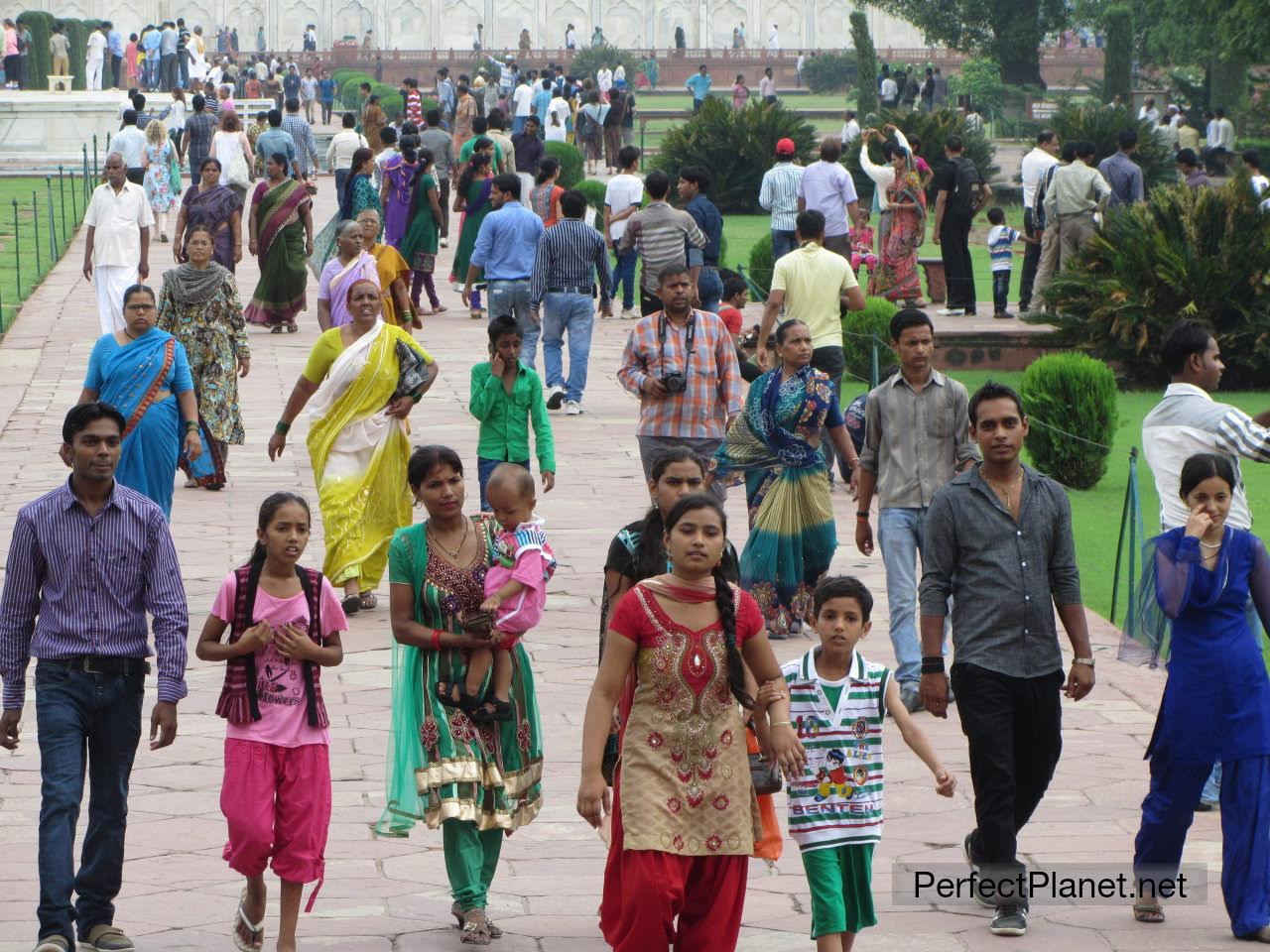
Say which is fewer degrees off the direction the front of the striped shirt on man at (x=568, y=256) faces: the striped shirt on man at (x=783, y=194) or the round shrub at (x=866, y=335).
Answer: the striped shirt on man at (x=783, y=194)

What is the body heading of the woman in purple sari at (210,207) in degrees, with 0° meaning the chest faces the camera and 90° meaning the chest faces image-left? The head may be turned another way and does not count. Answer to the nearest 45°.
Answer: approximately 0°

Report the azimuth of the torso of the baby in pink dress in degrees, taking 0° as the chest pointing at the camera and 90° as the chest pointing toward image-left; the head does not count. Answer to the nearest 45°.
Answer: approximately 45°

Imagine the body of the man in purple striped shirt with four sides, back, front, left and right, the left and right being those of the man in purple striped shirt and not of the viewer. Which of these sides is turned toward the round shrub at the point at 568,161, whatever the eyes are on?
back

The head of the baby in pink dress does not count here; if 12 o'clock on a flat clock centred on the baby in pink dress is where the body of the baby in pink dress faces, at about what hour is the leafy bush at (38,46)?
The leafy bush is roughly at 4 o'clock from the baby in pink dress.

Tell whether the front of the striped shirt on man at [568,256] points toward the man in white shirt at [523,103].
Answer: yes

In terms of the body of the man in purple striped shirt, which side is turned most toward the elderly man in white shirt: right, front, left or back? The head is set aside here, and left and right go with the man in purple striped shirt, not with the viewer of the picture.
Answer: back

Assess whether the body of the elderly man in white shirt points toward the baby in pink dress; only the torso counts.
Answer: yes

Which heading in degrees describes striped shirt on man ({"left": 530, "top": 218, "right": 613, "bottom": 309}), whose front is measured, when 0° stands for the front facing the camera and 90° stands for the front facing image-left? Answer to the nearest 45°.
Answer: approximately 180°
